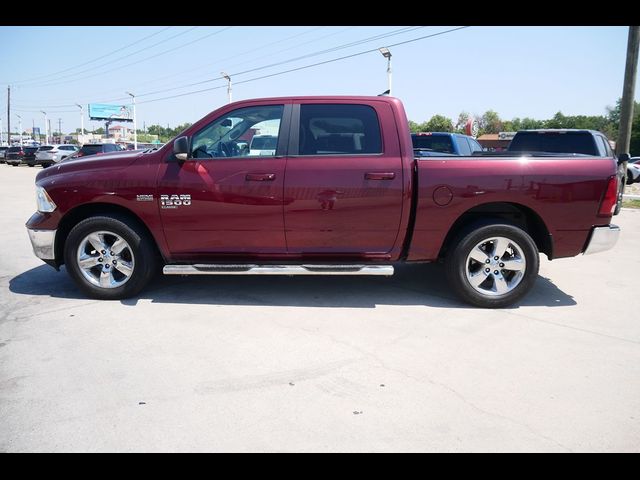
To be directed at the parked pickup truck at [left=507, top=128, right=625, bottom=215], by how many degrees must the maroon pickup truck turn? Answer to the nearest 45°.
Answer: approximately 135° to its right

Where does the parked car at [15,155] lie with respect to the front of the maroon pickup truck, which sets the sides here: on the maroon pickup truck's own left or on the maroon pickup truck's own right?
on the maroon pickup truck's own right

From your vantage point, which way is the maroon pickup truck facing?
to the viewer's left

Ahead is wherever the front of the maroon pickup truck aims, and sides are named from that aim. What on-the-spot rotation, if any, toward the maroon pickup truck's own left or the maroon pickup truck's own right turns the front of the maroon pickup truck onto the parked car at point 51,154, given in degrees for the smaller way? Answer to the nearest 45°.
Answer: approximately 45° to the maroon pickup truck's own right

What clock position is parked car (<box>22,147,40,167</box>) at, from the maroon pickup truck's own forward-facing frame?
The parked car is roughly at 2 o'clock from the maroon pickup truck.

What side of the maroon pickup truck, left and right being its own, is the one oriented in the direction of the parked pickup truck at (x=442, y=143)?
right
